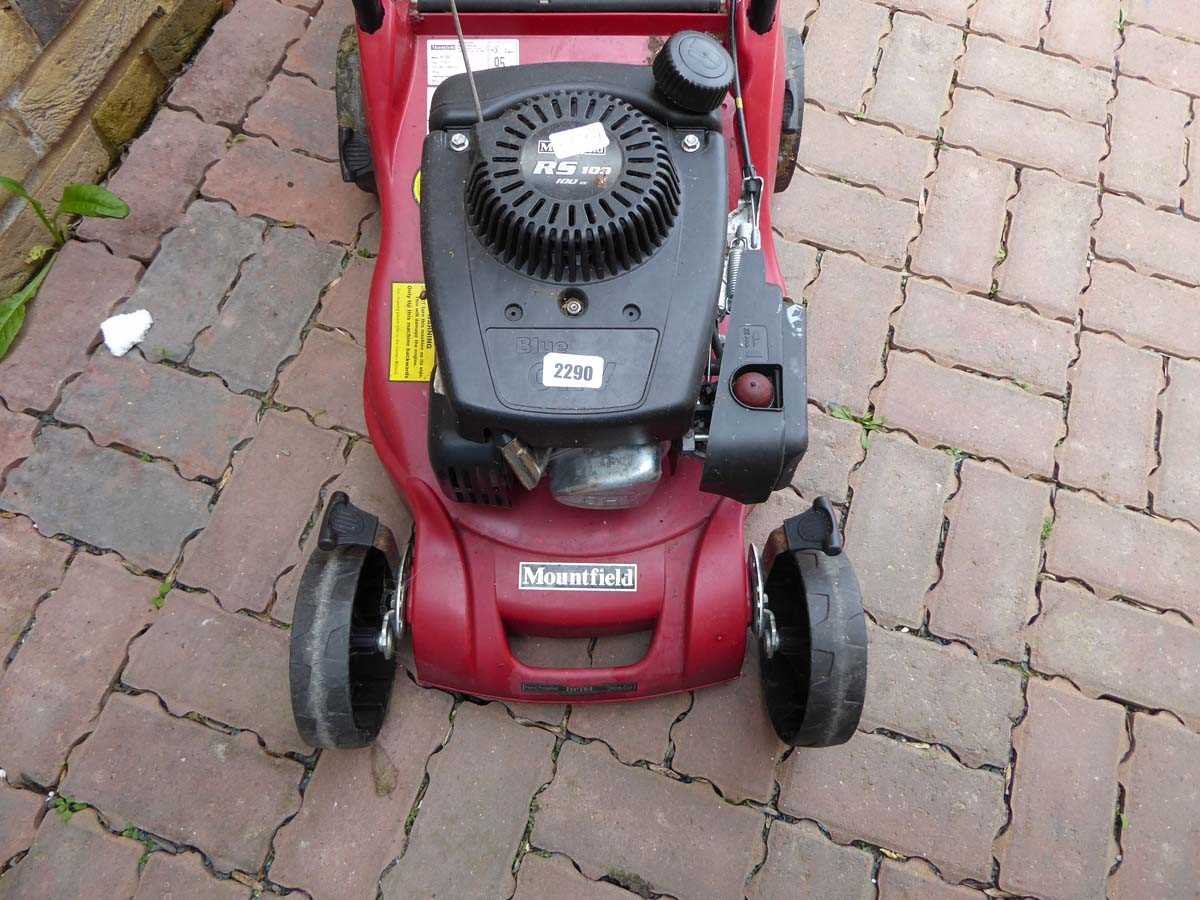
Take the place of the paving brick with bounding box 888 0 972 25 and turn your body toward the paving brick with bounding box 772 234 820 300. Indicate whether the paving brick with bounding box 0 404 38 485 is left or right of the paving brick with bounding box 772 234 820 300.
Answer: right

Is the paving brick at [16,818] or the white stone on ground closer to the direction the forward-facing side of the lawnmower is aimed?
the paving brick

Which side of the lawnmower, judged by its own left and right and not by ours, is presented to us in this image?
front

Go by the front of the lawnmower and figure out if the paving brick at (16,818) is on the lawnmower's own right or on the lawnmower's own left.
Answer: on the lawnmower's own right

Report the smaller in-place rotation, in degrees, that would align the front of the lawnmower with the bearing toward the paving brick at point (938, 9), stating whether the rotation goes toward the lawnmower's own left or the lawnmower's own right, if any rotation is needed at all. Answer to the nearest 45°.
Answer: approximately 135° to the lawnmower's own left

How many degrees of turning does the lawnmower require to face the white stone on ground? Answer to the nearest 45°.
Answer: approximately 135° to its right

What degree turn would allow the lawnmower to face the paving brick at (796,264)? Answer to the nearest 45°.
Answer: approximately 135° to its left

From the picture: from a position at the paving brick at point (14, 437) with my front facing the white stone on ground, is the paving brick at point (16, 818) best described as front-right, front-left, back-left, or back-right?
back-right
